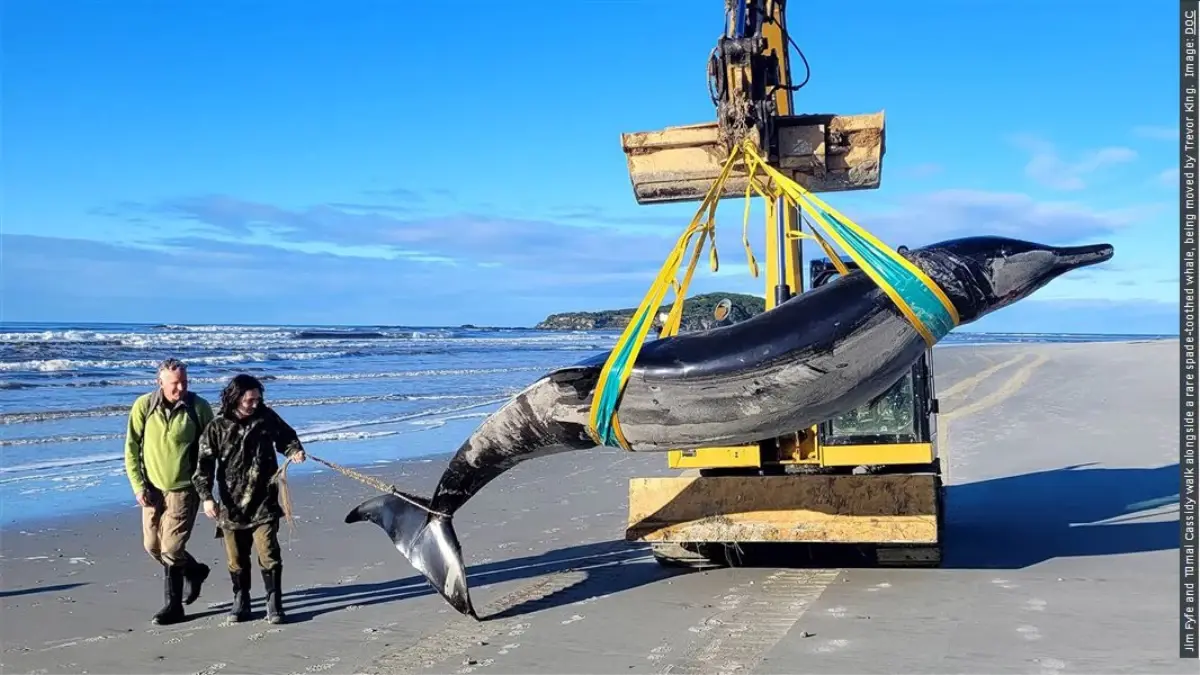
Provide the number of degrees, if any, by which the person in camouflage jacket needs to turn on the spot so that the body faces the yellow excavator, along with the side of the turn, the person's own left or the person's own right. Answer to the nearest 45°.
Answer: approximately 90° to the person's own left

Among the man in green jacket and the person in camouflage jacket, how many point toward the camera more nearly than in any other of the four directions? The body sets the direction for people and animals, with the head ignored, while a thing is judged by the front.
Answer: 2

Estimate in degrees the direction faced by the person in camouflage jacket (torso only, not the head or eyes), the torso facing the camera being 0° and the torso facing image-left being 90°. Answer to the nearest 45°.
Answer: approximately 0°

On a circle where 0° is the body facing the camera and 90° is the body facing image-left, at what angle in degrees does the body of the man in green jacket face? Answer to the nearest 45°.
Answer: approximately 0°

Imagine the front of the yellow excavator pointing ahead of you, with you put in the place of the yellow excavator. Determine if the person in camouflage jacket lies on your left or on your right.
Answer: on your right

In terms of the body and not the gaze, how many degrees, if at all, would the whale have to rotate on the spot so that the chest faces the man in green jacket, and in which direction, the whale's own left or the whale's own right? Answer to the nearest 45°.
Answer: approximately 180°

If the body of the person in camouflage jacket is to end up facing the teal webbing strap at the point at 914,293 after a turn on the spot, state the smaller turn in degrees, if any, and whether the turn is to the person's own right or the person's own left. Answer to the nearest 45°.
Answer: approximately 45° to the person's own left

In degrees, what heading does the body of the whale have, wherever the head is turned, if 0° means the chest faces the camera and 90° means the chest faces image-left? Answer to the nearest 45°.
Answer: approximately 270°
